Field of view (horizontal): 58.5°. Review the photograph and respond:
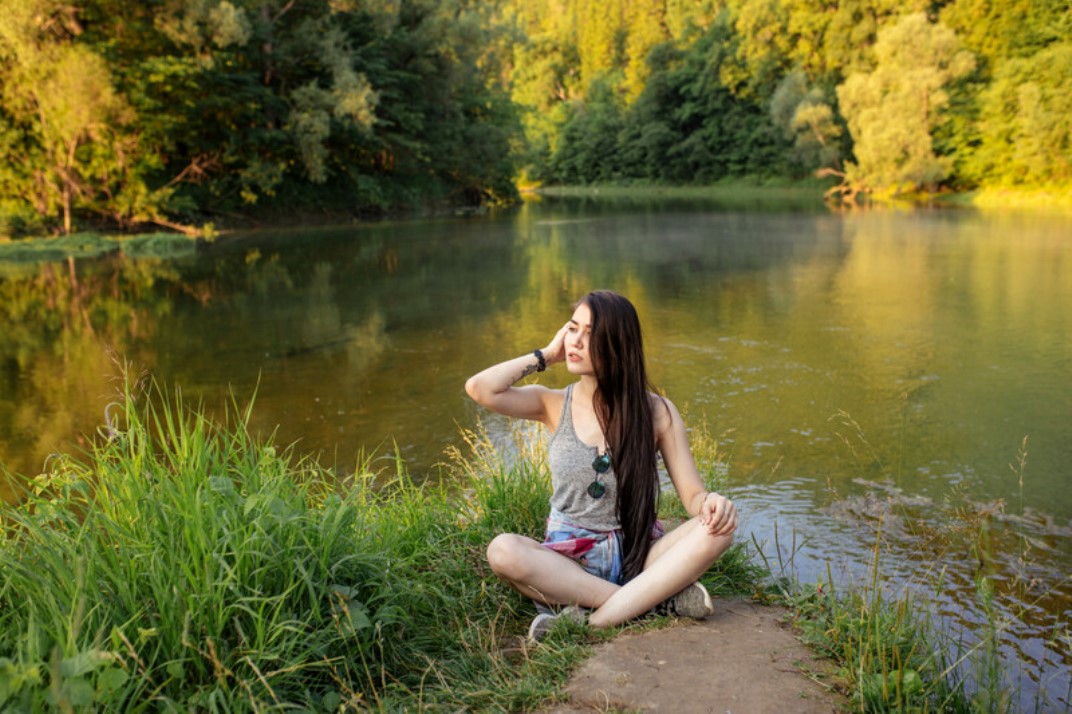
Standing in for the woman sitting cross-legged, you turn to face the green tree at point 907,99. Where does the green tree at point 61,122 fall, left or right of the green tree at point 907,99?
left

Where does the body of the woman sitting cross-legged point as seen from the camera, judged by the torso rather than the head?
toward the camera

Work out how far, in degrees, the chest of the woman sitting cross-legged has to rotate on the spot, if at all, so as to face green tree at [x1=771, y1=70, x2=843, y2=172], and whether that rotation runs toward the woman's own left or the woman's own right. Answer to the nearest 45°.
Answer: approximately 180°

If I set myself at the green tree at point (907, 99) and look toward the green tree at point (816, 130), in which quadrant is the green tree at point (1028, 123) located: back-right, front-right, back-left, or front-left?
back-right

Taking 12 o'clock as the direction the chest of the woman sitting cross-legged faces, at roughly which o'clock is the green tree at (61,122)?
The green tree is roughly at 5 o'clock from the woman sitting cross-legged.

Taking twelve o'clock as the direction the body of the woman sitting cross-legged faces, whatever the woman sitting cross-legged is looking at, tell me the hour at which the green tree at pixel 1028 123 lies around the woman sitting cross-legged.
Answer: The green tree is roughly at 7 o'clock from the woman sitting cross-legged.

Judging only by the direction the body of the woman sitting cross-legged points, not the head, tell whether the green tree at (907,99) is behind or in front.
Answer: behind
